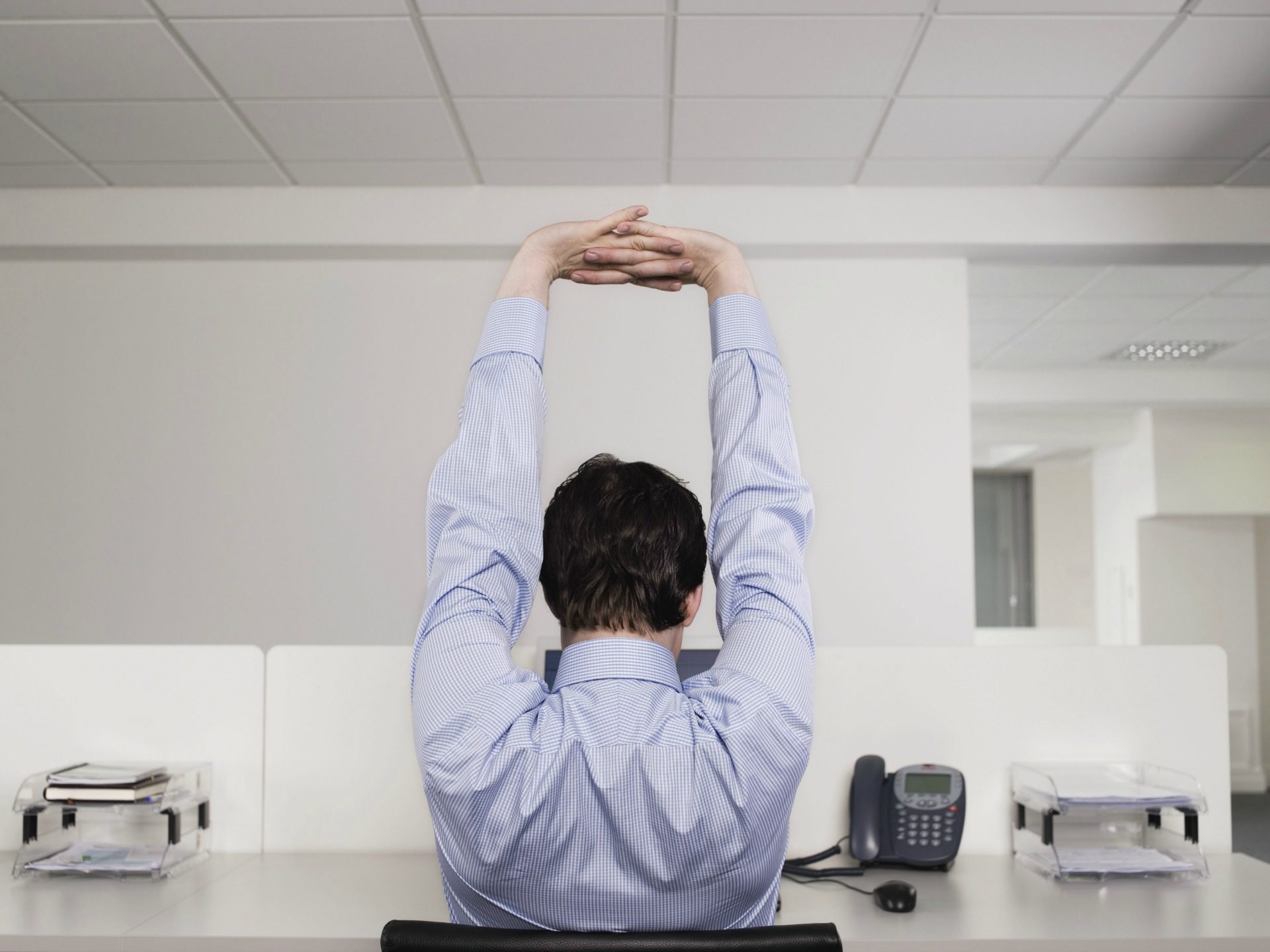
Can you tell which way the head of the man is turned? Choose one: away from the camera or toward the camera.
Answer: away from the camera

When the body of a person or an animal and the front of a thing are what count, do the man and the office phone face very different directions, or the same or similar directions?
very different directions

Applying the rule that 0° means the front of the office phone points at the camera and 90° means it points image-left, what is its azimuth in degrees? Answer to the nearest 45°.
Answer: approximately 0°

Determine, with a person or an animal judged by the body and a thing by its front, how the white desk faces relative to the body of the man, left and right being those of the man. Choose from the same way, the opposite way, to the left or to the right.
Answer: the opposite way

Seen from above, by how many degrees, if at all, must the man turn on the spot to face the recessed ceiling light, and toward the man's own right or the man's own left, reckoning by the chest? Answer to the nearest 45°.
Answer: approximately 45° to the man's own right

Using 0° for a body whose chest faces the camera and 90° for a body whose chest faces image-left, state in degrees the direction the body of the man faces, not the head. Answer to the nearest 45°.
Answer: approximately 180°

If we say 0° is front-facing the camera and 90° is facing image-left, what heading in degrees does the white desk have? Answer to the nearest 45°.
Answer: approximately 0°

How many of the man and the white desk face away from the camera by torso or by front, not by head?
1

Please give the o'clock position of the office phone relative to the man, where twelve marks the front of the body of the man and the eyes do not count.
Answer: The office phone is roughly at 1 o'clock from the man.

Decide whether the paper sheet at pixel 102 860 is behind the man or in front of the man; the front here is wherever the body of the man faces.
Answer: in front

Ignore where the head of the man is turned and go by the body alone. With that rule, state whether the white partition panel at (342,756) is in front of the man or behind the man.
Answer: in front
